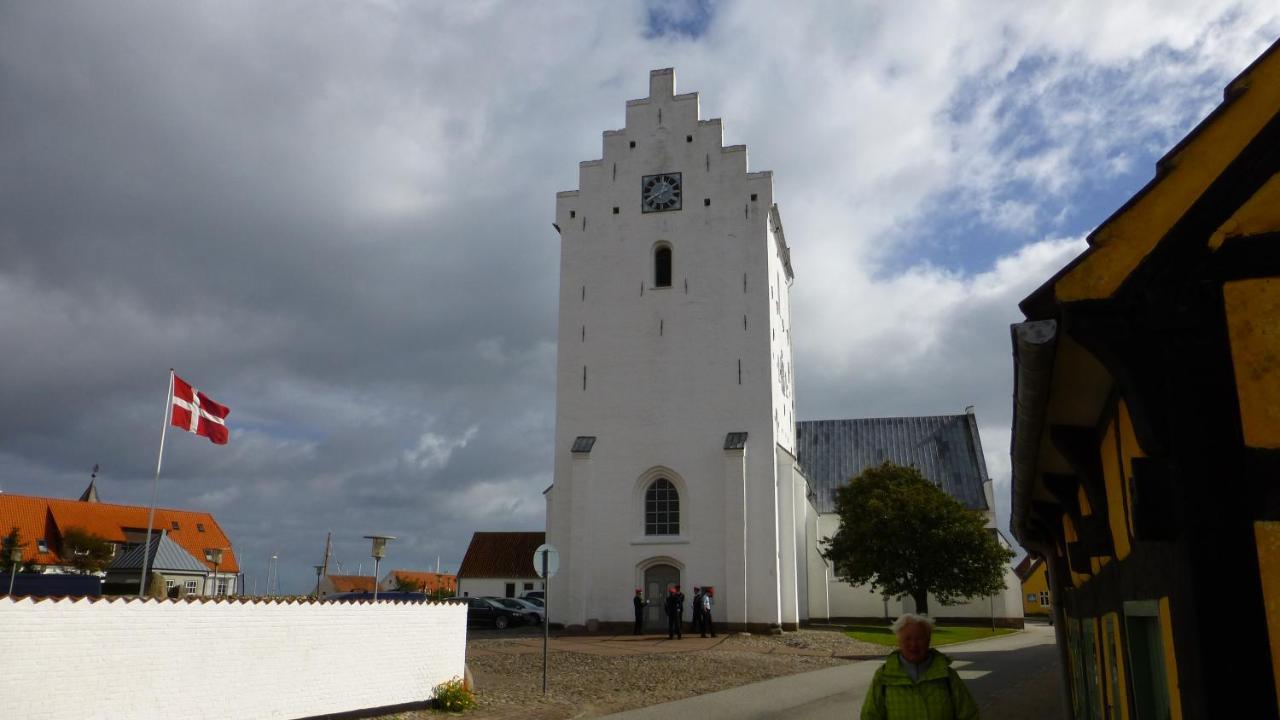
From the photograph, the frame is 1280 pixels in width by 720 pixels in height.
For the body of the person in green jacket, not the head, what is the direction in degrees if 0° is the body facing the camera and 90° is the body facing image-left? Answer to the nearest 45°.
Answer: approximately 0°

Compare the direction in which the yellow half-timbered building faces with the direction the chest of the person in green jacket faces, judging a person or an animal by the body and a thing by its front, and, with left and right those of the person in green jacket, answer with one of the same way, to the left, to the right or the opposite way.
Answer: to the right

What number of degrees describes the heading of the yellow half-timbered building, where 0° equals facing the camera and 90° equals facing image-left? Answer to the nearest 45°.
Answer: approximately 90°

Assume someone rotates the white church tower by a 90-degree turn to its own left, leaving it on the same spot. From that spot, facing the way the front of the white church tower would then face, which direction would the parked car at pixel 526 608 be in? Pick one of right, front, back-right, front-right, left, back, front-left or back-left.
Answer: back-left

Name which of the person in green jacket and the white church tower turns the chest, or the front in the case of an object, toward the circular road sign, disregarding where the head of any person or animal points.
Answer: the white church tower

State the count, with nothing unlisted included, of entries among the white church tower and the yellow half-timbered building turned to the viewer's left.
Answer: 1

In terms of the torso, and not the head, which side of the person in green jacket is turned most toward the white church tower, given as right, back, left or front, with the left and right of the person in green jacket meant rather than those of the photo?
back

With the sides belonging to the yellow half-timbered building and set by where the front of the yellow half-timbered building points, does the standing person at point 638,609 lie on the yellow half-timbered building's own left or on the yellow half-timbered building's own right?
on the yellow half-timbered building's own right

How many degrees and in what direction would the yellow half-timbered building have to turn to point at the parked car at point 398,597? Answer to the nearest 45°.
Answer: approximately 45° to its right

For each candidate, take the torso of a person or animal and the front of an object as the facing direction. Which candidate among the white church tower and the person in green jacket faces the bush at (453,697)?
the white church tower

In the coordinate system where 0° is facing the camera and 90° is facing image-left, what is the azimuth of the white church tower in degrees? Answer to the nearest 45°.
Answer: approximately 0°
